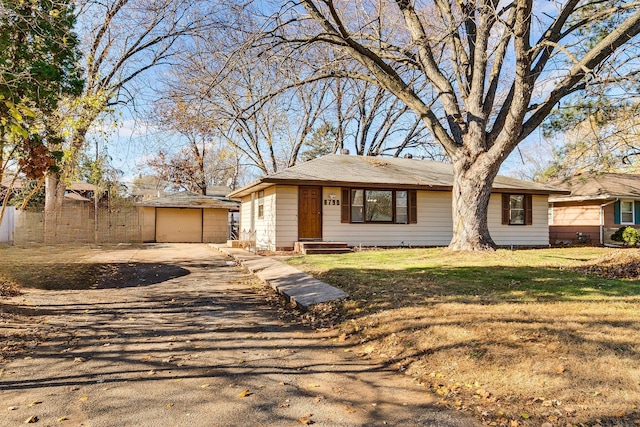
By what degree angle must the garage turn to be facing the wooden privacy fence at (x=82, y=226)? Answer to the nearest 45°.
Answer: approximately 45° to its right

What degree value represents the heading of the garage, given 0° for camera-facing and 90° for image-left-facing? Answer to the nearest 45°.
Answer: approximately 0°

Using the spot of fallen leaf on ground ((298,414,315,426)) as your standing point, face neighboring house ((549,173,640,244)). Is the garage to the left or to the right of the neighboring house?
left

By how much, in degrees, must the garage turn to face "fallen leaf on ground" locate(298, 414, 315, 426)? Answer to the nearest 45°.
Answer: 0° — it already faces it

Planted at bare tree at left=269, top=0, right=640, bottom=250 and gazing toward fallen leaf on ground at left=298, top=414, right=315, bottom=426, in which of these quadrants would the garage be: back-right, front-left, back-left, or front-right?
back-right

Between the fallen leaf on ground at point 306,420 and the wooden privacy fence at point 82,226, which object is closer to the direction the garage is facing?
the fallen leaf on ground

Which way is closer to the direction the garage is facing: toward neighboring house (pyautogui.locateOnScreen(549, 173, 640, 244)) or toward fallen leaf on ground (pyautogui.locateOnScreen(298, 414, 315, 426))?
the fallen leaf on ground

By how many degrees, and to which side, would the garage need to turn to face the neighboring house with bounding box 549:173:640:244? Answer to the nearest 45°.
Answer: approximately 45° to its left
